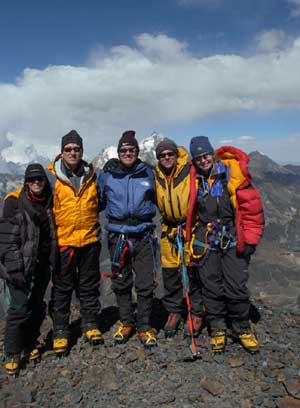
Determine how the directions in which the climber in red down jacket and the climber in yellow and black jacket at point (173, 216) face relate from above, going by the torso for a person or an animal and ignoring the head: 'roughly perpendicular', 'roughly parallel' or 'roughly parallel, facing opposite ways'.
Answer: roughly parallel

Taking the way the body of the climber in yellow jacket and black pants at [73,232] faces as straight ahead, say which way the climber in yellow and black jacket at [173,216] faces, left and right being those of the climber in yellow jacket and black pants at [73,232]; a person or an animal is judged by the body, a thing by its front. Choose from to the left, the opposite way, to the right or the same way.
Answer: the same way

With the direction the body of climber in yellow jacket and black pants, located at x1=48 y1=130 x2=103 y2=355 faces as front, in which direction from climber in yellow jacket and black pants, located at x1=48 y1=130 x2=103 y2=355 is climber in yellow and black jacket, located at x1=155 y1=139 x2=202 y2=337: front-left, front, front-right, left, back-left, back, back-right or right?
left

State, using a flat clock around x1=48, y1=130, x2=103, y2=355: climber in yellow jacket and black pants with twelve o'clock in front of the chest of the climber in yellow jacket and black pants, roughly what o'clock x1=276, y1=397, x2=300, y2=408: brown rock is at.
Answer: The brown rock is roughly at 10 o'clock from the climber in yellow jacket and black pants.

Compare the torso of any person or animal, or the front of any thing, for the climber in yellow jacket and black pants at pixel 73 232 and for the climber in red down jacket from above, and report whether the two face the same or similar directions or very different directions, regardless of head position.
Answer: same or similar directions

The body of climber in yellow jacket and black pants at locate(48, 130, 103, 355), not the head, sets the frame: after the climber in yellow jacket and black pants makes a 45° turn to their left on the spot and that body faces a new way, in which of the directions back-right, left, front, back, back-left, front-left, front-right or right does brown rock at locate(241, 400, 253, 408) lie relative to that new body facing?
front

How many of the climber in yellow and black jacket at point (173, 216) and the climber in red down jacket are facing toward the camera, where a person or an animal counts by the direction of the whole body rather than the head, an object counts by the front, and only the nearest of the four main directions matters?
2

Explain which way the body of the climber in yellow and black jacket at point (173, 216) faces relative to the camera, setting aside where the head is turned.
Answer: toward the camera

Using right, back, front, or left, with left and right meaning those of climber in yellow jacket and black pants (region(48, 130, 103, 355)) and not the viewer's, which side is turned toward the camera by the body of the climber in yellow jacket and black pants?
front

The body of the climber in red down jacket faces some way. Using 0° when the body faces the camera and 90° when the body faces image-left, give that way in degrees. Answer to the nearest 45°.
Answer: approximately 0°

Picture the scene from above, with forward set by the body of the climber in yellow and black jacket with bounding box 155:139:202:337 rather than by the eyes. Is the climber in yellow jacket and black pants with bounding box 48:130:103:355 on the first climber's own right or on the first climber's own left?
on the first climber's own right
